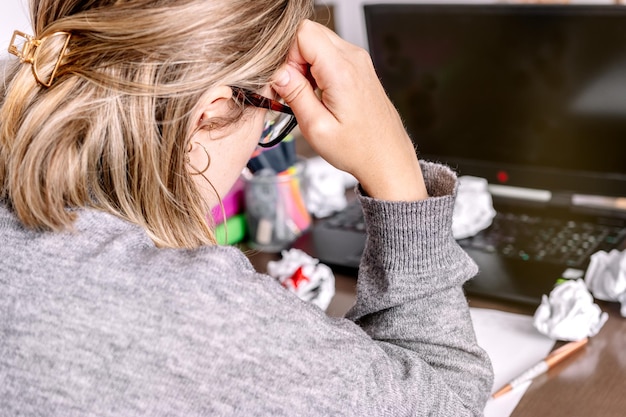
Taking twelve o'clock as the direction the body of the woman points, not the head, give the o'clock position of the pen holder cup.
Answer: The pen holder cup is roughly at 11 o'clock from the woman.

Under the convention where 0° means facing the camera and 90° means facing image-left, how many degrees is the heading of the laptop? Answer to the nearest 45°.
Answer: approximately 45°

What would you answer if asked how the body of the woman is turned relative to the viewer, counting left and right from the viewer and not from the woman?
facing away from the viewer and to the right of the viewer

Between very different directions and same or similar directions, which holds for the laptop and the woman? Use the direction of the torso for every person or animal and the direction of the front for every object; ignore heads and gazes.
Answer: very different directions

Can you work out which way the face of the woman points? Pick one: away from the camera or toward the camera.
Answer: away from the camera

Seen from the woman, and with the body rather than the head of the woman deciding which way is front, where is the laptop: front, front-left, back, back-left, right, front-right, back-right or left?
front

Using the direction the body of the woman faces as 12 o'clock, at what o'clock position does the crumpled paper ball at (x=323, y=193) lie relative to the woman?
The crumpled paper ball is roughly at 11 o'clock from the woman.
